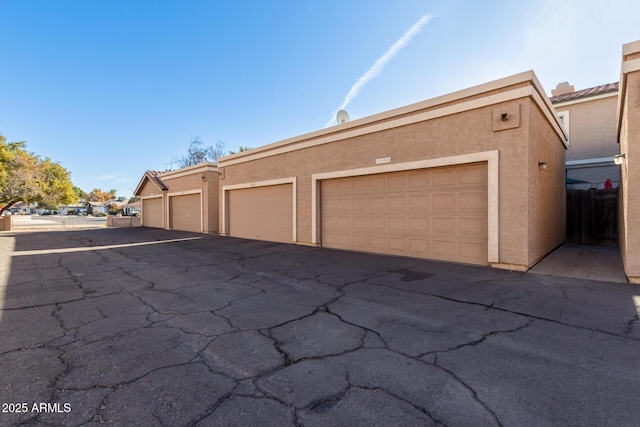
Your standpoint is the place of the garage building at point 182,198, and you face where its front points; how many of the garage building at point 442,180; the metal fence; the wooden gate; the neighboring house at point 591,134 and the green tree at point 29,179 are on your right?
2

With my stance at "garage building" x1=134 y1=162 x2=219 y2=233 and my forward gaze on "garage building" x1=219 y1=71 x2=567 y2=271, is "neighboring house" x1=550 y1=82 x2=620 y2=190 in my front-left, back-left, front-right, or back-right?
front-left

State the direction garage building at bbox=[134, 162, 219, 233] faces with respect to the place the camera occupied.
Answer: facing the viewer and to the left of the viewer

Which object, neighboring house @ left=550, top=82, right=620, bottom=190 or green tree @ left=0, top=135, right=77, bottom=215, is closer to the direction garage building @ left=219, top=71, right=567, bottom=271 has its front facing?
the green tree

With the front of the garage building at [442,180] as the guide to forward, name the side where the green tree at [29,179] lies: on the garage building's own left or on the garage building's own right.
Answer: on the garage building's own right

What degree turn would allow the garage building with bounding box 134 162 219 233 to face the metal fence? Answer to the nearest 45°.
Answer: approximately 90° to its right

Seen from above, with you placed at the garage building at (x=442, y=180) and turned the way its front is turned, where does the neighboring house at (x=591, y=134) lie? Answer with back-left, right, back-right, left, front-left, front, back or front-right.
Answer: back

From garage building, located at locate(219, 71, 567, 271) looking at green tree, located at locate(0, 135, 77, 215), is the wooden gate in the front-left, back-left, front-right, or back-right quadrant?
back-right

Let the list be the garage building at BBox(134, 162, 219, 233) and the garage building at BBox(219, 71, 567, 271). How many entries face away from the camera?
0

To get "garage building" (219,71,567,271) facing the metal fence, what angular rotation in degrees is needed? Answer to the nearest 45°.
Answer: approximately 45° to its right
